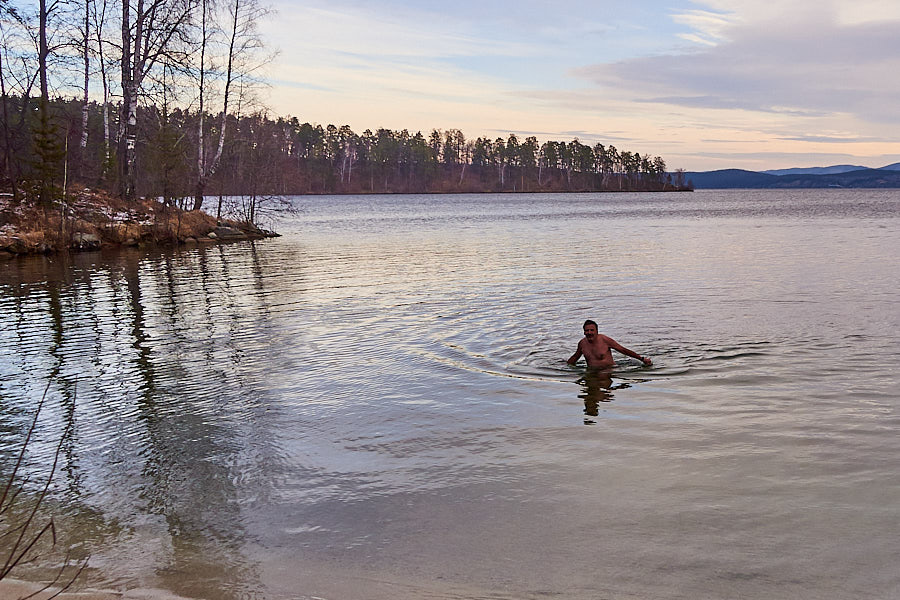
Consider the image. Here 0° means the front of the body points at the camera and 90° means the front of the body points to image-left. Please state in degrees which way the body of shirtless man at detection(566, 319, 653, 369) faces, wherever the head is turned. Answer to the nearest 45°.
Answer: approximately 45°
